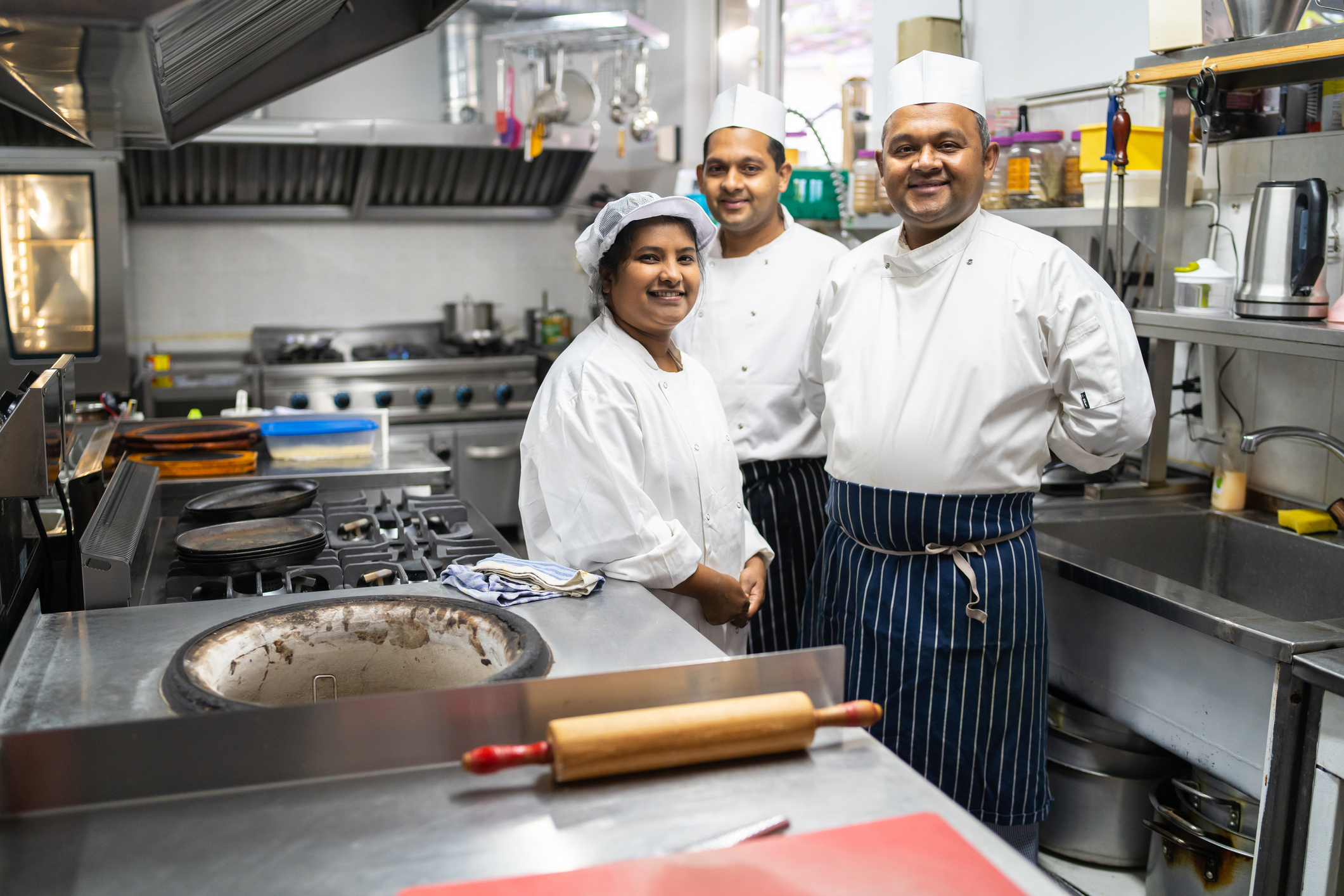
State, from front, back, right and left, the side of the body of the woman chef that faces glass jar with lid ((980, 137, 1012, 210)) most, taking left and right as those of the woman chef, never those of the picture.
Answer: left

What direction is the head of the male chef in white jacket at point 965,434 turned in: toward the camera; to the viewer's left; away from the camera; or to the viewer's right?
toward the camera

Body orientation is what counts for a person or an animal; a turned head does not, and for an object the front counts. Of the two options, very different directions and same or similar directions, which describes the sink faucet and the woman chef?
very different directions

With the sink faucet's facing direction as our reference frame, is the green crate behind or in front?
in front

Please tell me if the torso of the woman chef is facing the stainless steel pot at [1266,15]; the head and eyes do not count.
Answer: no

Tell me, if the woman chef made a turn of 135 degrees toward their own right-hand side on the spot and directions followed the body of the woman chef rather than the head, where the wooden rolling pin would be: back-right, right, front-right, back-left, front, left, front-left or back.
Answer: left

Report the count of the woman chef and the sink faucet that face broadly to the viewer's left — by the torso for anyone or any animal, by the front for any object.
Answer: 1

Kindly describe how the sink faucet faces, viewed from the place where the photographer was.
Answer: facing to the left of the viewer

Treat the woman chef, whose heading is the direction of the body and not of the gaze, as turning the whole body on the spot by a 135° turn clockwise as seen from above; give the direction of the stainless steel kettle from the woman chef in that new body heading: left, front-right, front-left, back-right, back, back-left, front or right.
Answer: back

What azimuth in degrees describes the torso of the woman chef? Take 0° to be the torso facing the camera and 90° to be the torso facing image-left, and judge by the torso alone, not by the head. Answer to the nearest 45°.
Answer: approximately 315°

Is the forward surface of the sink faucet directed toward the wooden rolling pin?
no
